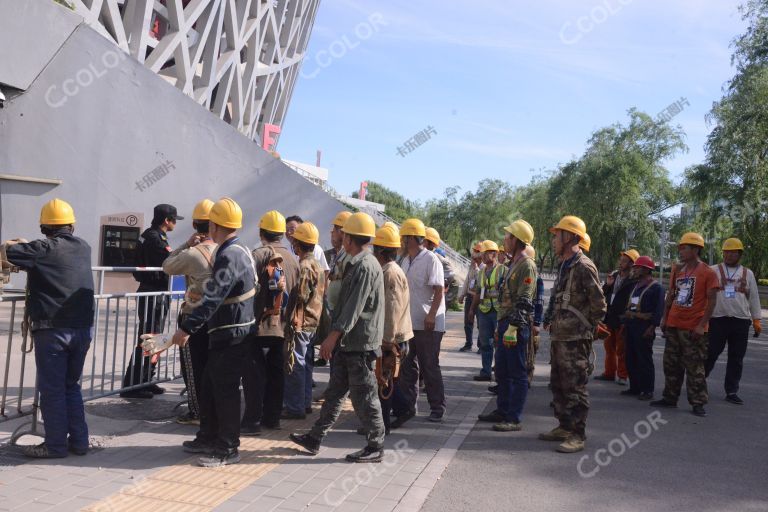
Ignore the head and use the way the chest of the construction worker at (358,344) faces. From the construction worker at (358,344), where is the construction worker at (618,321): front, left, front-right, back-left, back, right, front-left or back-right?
back-right

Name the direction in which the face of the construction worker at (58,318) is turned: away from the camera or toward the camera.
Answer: away from the camera

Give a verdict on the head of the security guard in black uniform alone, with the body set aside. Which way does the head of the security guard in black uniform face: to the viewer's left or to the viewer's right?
to the viewer's right

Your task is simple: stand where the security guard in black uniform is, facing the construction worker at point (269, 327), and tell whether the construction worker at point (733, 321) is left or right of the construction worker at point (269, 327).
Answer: left

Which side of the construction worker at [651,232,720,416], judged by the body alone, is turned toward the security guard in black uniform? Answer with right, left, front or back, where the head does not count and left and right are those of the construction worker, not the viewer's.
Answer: front

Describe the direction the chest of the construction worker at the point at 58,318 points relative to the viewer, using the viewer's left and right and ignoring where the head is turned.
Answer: facing away from the viewer and to the left of the viewer

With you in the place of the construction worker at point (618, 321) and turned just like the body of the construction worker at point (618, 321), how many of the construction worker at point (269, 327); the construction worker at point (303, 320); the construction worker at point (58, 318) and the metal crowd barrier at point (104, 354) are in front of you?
4

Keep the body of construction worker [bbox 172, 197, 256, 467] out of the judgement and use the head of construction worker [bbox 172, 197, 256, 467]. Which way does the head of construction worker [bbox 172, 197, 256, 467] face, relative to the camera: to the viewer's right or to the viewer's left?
to the viewer's left

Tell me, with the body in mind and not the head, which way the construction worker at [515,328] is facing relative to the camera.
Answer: to the viewer's left

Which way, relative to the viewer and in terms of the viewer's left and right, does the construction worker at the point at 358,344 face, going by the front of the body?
facing to the left of the viewer

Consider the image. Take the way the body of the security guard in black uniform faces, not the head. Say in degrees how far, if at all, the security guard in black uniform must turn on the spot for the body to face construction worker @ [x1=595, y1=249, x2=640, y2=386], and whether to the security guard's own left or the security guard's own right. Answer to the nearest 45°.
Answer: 0° — they already face them

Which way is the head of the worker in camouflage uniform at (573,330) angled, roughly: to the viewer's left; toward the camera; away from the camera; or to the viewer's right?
to the viewer's left

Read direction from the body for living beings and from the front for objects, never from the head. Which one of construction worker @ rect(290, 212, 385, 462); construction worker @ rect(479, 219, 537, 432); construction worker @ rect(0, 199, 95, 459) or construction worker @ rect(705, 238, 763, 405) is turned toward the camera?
construction worker @ rect(705, 238, 763, 405)

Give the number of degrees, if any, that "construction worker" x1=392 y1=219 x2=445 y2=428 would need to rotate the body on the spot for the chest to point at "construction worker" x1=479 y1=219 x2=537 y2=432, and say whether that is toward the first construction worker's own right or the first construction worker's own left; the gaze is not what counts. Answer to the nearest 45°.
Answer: approximately 135° to the first construction worker's own left

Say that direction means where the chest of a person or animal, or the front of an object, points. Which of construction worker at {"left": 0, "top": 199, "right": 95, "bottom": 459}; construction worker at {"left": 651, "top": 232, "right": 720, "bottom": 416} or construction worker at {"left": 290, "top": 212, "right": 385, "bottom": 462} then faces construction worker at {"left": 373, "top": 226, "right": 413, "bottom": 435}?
construction worker at {"left": 651, "top": 232, "right": 720, "bottom": 416}

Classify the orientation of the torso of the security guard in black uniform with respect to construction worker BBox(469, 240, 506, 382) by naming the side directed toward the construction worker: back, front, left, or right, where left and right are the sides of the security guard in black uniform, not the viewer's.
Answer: front
